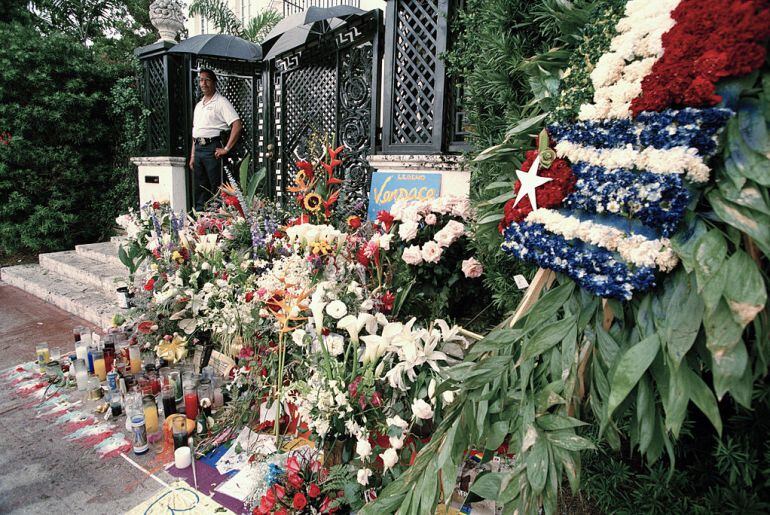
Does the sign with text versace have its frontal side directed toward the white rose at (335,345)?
yes

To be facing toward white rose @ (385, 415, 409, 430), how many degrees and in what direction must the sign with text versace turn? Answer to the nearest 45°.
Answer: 0° — it already faces it

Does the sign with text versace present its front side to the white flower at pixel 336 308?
yes

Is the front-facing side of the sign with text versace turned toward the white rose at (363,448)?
yes

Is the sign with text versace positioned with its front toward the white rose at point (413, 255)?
yes

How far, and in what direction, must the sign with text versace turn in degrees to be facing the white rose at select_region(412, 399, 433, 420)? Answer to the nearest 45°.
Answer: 0° — it already faces it

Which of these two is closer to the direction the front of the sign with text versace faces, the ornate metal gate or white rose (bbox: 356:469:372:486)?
the white rose

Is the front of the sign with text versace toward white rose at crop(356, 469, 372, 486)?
yes

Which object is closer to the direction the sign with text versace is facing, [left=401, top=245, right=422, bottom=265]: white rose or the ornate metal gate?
the white rose

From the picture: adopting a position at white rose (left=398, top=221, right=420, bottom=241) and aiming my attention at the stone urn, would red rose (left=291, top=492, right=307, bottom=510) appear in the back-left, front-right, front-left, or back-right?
back-left

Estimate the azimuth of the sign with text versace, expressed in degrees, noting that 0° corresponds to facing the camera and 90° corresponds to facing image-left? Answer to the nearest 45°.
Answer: approximately 0°
